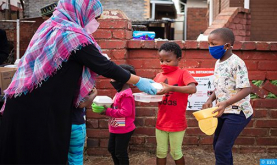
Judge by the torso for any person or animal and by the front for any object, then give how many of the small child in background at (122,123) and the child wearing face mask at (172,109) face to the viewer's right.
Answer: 0

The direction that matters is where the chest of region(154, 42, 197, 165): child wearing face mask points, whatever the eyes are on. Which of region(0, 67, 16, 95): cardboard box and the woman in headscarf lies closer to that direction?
the woman in headscarf

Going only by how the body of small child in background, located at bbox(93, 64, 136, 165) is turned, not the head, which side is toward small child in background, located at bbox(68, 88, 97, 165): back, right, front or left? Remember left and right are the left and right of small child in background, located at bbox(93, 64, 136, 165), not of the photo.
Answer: front
